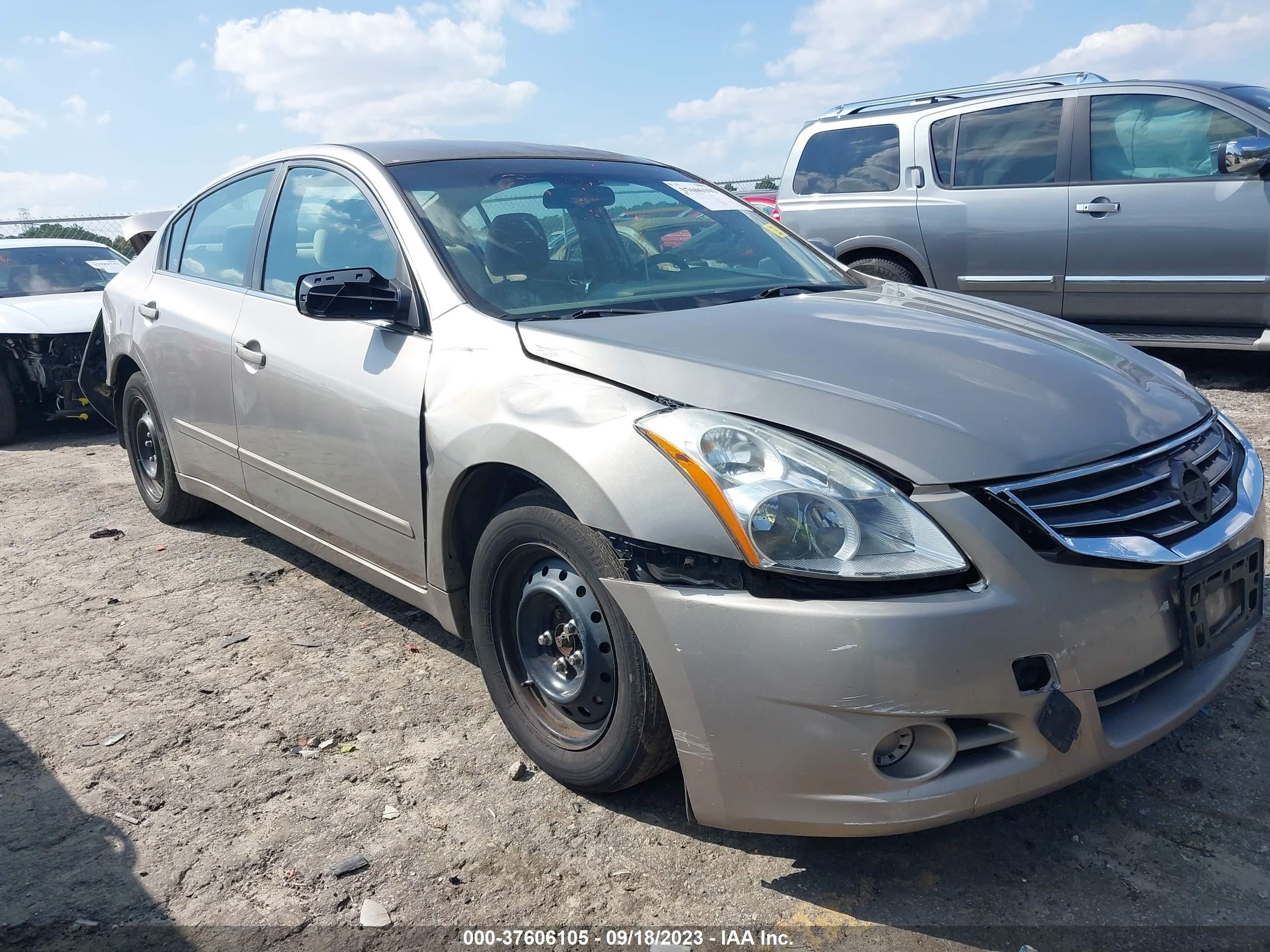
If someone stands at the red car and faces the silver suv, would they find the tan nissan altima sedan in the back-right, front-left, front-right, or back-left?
front-right

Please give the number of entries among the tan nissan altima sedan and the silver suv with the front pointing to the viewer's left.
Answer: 0

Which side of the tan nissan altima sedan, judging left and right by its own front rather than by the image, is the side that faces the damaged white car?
back

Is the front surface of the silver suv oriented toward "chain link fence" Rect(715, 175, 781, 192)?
no

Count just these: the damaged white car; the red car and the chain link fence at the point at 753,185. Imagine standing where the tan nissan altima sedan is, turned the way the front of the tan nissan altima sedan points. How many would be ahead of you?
0

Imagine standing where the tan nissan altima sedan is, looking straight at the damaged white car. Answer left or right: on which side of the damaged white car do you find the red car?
right

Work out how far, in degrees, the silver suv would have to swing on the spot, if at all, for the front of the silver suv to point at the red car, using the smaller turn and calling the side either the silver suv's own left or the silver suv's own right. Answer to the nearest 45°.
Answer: approximately 135° to the silver suv's own left

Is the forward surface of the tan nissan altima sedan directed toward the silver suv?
no

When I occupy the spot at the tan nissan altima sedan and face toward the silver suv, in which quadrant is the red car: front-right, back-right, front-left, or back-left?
front-left

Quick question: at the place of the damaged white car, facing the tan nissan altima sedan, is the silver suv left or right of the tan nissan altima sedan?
left

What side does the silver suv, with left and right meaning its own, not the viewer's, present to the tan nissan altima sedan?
right

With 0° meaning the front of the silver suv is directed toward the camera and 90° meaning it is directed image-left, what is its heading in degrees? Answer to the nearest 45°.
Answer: approximately 270°

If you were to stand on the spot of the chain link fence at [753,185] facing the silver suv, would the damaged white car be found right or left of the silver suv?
right

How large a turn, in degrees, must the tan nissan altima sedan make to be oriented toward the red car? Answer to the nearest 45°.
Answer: approximately 135° to its left

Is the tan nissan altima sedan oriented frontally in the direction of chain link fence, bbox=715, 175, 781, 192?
no
